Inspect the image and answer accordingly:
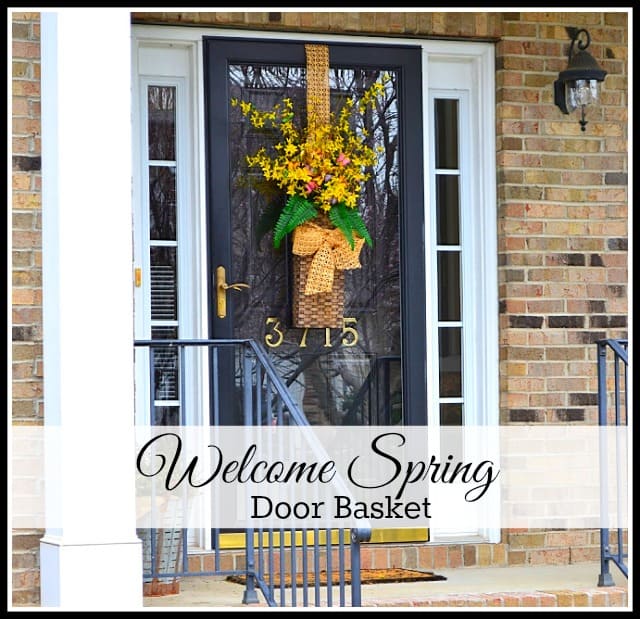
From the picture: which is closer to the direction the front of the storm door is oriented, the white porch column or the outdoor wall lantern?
the white porch column

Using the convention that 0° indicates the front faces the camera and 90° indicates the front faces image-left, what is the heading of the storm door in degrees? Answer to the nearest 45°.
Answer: approximately 0°

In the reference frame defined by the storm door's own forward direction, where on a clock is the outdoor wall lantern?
The outdoor wall lantern is roughly at 9 o'clock from the storm door.

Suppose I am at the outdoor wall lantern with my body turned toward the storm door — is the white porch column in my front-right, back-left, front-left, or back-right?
front-left

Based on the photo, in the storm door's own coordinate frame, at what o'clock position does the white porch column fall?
The white porch column is roughly at 1 o'clock from the storm door.
